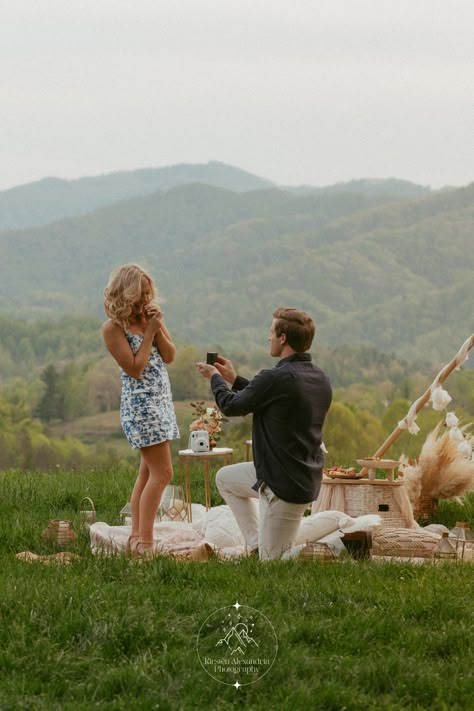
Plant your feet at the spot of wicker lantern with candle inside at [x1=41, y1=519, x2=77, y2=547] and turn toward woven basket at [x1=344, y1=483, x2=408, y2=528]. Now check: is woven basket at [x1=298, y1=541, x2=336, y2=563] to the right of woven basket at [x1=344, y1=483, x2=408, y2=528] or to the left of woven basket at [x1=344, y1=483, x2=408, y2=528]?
right

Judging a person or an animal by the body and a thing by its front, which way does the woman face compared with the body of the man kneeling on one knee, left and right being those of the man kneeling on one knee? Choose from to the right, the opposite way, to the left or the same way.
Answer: the opposite way

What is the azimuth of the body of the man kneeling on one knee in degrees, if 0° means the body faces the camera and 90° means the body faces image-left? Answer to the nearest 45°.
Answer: approximately 135°

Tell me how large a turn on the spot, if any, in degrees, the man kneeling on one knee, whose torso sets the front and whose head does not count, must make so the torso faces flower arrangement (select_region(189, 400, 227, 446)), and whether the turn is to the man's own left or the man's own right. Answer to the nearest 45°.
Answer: approximately 45° to the man's own right

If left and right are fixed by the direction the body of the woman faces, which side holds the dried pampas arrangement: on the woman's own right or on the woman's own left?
on the woman's own left

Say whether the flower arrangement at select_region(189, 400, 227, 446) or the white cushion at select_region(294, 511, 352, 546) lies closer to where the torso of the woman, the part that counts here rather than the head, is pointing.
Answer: the white cushion

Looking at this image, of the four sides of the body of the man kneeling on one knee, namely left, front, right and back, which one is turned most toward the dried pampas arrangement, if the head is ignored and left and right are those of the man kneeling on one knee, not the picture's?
right

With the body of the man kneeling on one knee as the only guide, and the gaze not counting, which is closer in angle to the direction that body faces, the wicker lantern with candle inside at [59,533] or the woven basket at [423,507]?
the wicker lantern with candle inside

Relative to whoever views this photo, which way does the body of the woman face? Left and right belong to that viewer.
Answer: facing the viewer and to the right of the viewer

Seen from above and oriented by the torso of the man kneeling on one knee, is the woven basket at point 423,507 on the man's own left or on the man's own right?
on the man's own right

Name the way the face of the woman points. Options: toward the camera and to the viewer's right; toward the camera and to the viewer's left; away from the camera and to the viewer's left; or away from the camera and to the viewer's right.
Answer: toward the camera and to the viewer's right
